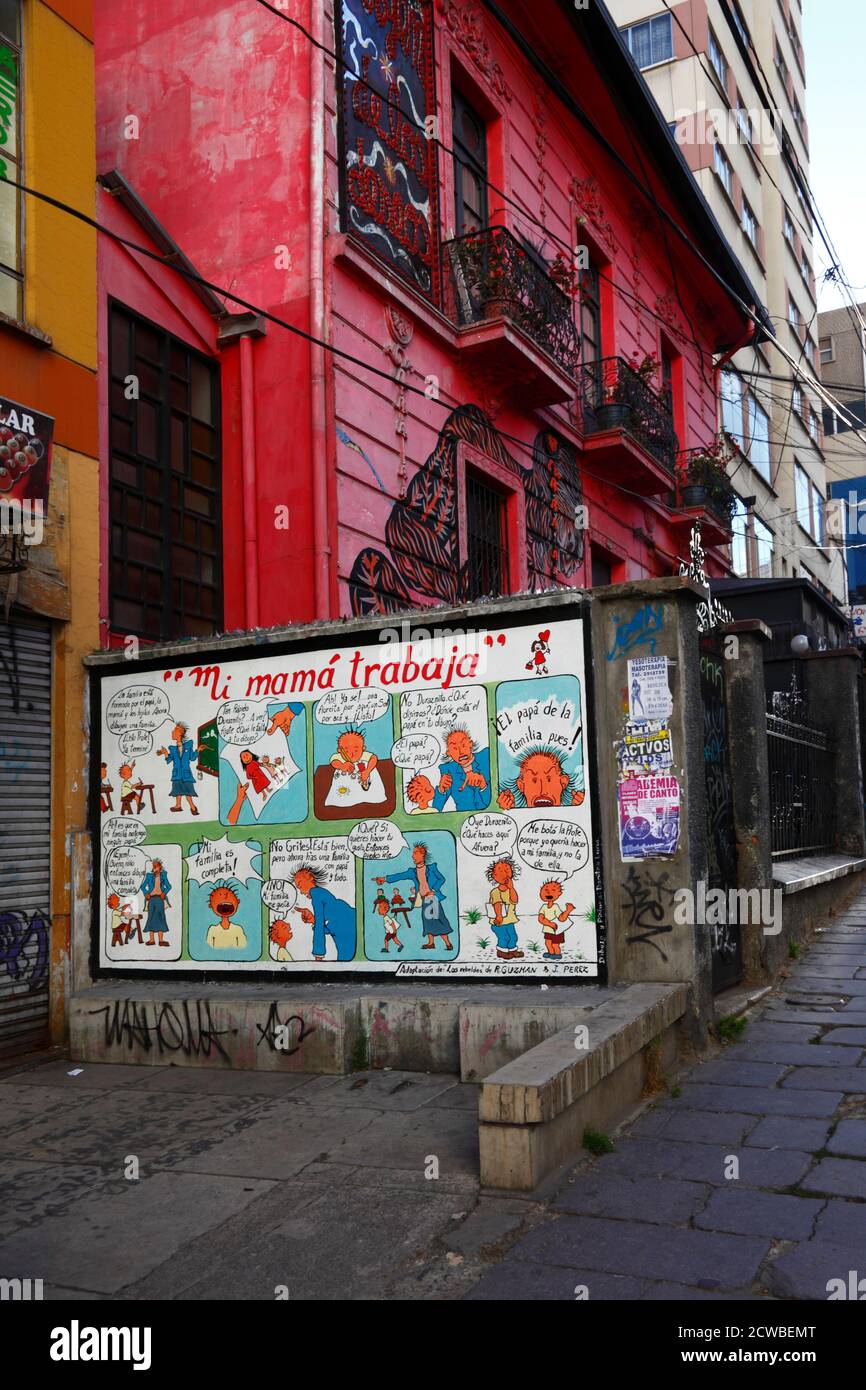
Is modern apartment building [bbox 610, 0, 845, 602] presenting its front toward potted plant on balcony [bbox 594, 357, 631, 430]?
no

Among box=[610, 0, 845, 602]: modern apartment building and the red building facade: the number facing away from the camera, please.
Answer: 0

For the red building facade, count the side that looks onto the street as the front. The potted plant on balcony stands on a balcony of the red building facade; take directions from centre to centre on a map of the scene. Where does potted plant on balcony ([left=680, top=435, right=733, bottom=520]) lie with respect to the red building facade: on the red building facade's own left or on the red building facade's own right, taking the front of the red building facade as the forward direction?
on the red building facade's own left

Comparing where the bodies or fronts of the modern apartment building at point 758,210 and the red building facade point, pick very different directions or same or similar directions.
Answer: same or similar directions

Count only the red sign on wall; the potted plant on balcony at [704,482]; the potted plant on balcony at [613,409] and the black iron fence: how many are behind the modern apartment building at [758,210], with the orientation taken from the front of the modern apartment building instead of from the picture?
0

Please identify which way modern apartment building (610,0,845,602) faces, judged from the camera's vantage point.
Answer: facing the viewer and to the right of the viewer

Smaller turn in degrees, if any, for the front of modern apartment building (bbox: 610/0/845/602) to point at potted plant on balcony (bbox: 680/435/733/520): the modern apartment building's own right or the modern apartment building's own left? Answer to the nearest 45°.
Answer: approximately 45° to the modern apartment building's own right

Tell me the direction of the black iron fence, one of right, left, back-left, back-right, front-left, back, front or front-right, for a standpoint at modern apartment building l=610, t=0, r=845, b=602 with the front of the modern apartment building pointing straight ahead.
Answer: front-right

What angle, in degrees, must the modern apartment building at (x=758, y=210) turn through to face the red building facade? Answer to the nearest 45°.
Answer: approximately 45° to its right

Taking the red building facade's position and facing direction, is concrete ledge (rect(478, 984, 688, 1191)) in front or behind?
in front

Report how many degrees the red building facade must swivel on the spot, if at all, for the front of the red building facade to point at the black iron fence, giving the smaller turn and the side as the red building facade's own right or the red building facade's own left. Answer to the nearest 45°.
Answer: approximately 45° to the red building facade's own left

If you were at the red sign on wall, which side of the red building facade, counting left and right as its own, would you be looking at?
right
